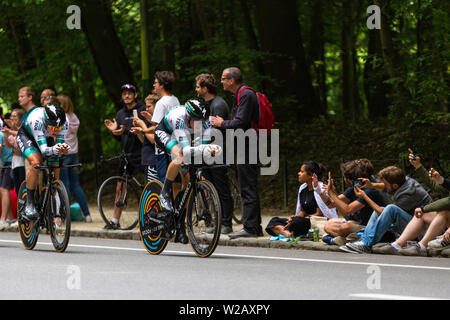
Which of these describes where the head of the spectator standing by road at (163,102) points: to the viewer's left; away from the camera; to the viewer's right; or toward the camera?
to the viewer's left

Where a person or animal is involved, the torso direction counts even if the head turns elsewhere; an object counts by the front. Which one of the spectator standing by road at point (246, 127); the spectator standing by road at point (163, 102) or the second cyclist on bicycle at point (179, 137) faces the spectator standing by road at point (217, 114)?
the spectator standing by road at point (246, 127)

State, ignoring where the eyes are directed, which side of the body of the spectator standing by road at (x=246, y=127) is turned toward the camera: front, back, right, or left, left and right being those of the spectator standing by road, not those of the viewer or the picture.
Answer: left

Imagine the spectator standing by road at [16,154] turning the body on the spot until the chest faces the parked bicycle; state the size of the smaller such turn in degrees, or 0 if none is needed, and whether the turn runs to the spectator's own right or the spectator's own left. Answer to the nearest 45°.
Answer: approximately 90° to the spectator's own left

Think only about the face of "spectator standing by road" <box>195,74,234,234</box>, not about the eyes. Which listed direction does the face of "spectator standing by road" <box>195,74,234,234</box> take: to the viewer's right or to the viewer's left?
to the viewer's left

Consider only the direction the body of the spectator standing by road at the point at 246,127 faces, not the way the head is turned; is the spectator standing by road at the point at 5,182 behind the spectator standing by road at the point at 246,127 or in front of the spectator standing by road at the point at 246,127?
in front

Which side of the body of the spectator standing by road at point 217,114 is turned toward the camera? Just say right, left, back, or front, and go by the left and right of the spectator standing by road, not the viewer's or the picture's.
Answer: left

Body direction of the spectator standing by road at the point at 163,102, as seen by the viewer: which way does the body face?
to the viewer's left
